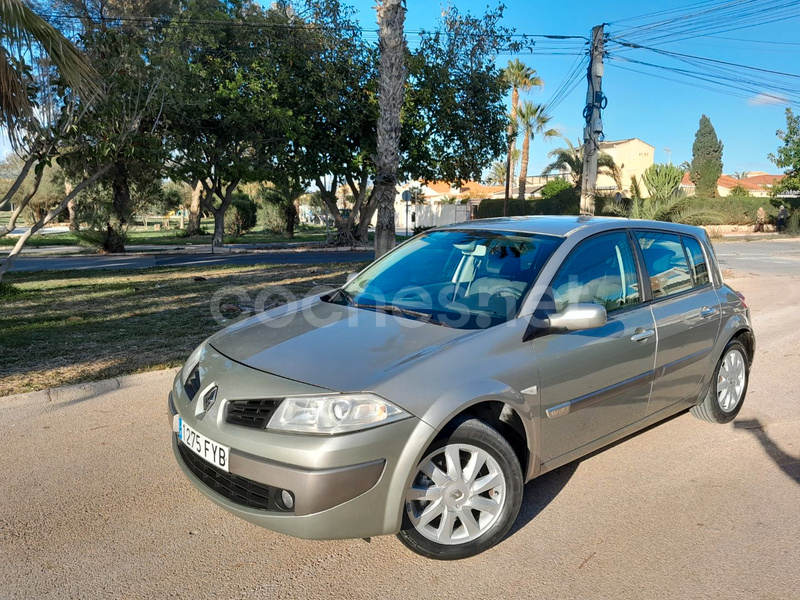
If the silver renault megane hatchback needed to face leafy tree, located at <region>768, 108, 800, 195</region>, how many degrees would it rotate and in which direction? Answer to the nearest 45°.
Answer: approximately 180°

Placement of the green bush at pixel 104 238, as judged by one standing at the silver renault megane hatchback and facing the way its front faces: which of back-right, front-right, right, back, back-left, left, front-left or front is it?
right

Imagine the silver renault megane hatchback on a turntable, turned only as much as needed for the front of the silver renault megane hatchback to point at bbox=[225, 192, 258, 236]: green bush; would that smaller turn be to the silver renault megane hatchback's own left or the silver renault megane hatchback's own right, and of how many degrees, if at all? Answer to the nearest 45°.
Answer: approximately 135° to the silver renault megane hatchback's own right

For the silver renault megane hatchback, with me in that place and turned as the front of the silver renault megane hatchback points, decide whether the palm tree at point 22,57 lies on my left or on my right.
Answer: on my right

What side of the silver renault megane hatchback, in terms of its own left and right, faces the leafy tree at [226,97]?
right

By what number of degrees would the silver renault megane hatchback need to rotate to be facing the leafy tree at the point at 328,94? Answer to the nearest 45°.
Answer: approximately 135° to its right

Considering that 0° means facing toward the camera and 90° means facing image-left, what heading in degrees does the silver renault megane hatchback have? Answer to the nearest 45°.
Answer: approximately 45°

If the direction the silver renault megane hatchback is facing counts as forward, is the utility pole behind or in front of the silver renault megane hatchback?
behind

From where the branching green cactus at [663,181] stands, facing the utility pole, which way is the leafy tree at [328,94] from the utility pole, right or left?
right

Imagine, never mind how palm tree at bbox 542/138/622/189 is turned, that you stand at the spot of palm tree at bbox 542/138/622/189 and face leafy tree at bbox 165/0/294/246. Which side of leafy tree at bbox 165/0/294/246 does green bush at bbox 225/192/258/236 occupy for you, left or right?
right

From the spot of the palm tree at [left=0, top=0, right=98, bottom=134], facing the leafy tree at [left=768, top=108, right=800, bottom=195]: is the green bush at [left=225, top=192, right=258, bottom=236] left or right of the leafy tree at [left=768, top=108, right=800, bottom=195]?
left

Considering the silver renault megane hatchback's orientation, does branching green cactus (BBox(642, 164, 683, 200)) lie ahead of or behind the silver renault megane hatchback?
behind

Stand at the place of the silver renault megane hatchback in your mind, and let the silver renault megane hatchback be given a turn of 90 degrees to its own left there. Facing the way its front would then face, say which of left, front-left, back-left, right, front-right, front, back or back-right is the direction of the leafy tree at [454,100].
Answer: back-left

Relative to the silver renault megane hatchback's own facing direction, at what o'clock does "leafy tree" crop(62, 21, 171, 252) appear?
The leafy tree is roughly at 3 o'clock from the silver renault megane hatchback.

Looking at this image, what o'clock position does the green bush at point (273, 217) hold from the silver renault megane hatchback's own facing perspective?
The green bush is roughly at 4 o'clock from the silver renault megane hatchback.
